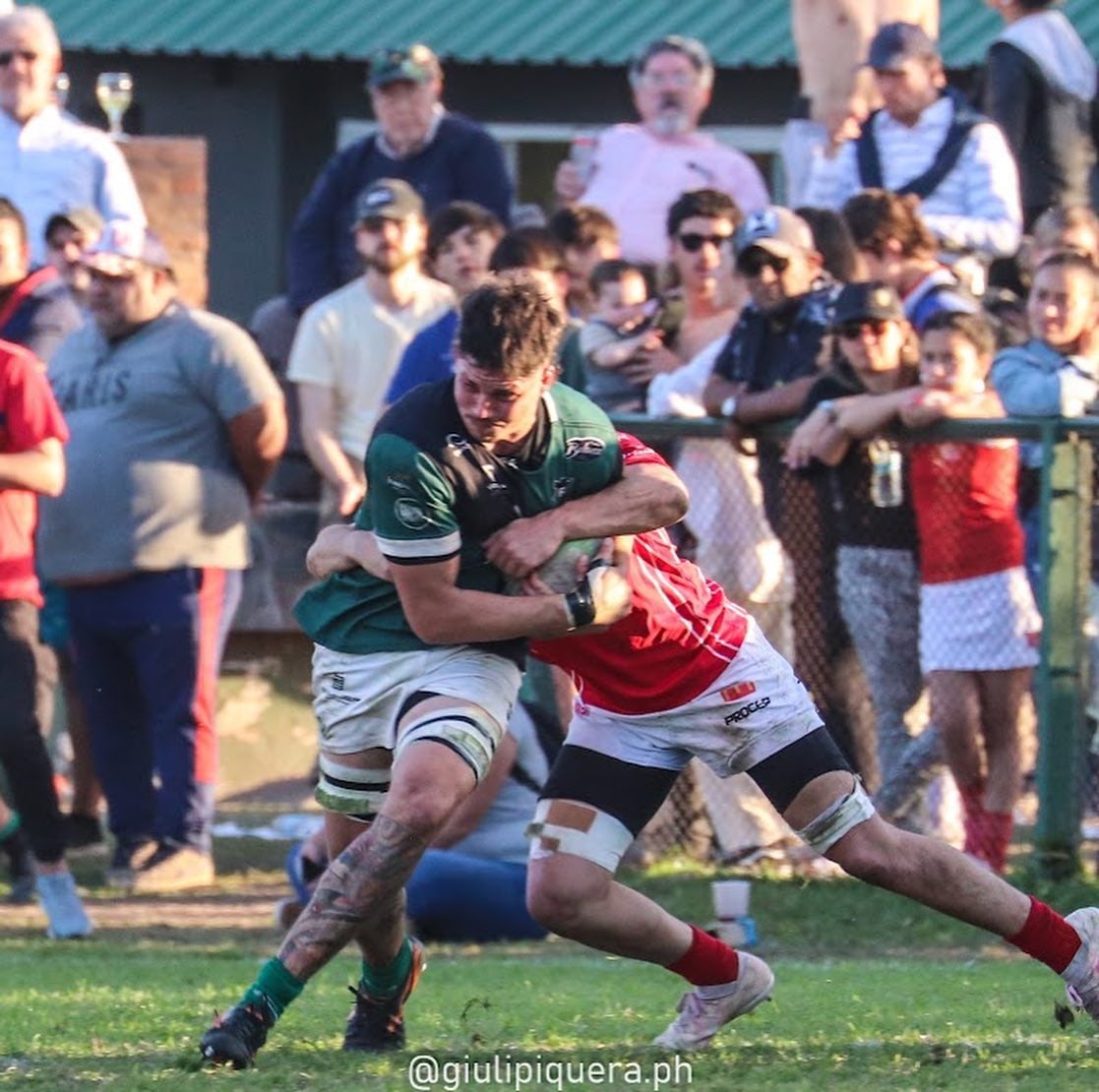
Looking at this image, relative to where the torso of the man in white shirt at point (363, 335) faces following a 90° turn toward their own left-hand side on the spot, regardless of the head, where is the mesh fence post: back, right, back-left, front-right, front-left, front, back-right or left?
front-right

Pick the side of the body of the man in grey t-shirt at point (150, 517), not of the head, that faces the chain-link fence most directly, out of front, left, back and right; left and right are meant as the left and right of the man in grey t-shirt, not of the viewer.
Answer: left

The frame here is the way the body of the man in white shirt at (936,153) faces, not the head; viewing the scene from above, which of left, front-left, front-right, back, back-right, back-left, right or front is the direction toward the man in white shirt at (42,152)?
front-right

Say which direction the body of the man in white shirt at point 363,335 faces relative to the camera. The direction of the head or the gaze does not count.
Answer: toward the camera

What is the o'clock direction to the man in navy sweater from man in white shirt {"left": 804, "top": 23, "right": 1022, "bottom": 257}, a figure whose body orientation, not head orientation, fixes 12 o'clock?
The man in navy sweater is roughly at 2 o'clock from the man in white shirt.

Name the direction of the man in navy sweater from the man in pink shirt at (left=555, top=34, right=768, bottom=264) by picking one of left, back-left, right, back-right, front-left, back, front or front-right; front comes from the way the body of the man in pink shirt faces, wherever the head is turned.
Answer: right

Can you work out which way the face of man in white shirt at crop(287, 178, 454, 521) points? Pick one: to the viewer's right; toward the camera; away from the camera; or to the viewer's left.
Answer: toward the camera

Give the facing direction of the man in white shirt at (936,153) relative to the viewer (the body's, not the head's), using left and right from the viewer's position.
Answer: facing the viewer and to the left of the viewer

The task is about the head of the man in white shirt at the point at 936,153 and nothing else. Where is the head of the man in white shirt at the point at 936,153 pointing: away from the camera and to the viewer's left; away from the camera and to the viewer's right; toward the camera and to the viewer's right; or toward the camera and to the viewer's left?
toward the camera and to the viewer's left

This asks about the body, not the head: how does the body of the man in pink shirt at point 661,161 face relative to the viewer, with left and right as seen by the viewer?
facing the viewer

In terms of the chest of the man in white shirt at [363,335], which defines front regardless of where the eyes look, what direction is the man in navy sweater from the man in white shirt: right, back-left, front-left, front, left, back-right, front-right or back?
back

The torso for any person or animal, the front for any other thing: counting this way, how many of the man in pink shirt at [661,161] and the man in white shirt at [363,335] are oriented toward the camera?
2

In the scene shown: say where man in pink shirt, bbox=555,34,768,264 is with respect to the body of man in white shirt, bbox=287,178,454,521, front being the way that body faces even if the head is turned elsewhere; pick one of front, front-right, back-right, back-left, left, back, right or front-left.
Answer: back-left

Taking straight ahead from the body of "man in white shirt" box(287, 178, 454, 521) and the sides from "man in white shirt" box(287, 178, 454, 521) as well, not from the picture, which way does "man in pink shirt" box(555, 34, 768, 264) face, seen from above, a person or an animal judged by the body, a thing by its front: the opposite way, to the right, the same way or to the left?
the same way
